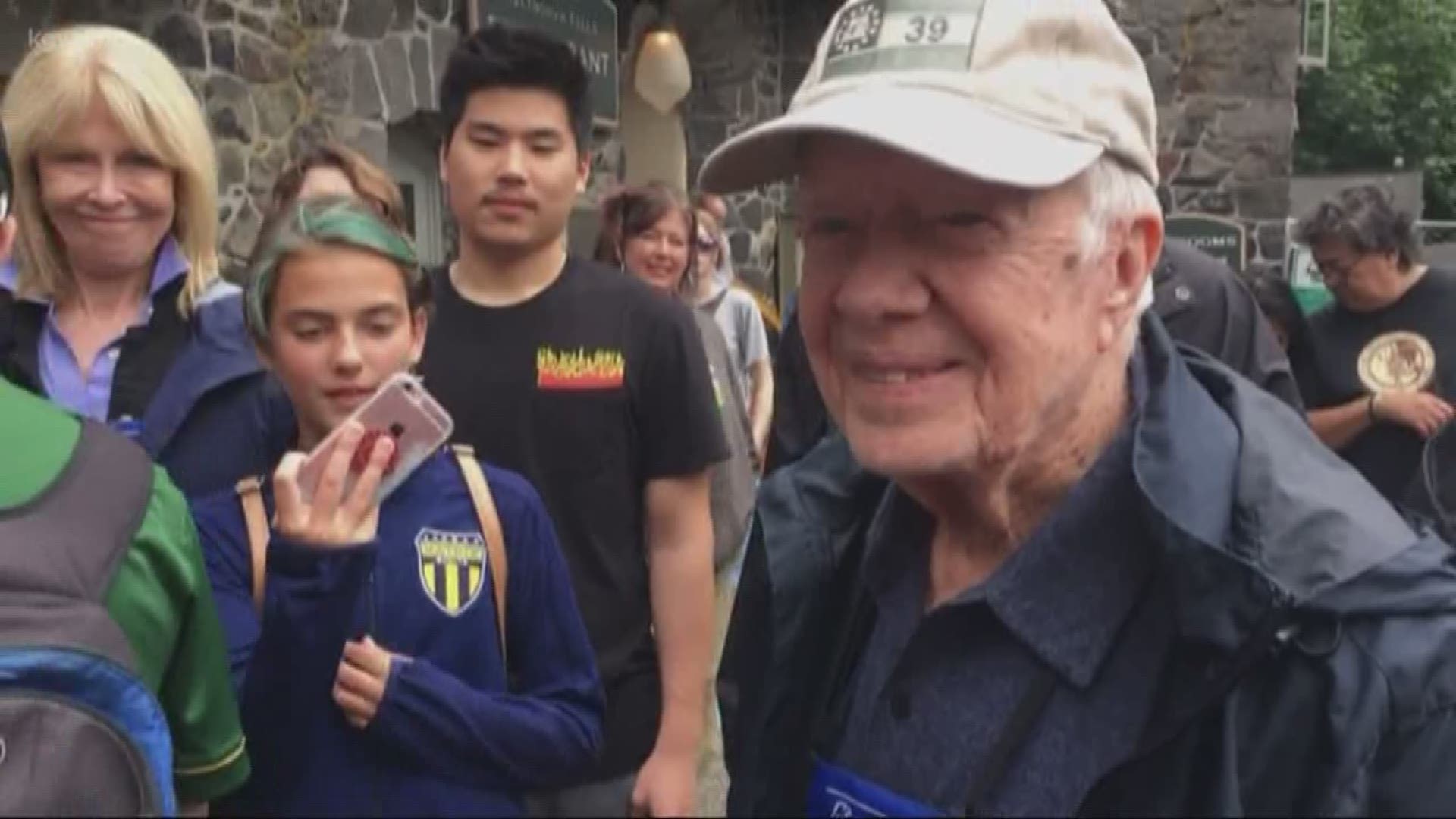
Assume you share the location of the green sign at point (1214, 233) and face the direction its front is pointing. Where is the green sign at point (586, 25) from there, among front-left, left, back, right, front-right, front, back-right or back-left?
front-right

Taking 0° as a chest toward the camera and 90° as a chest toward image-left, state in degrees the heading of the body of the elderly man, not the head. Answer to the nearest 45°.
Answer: approximately 45°

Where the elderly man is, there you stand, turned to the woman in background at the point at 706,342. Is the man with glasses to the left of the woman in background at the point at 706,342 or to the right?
right

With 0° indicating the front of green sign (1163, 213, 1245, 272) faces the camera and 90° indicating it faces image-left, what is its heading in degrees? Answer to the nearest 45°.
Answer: approximately 0°

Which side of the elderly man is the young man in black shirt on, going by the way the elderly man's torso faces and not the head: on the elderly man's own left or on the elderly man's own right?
on the elderly man's own right

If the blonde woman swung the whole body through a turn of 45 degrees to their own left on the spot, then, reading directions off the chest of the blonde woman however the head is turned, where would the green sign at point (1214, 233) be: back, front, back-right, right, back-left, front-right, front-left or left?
left

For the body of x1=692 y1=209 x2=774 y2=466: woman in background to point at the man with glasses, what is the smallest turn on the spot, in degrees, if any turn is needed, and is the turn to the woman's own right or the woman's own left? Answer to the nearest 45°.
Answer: approximately 90° to the woman's own left

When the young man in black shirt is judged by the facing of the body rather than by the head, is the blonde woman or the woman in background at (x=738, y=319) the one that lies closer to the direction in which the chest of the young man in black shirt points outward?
the blonde woman

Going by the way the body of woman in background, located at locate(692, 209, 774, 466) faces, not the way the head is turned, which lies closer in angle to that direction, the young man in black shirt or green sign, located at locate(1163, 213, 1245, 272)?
the young man in black shirt

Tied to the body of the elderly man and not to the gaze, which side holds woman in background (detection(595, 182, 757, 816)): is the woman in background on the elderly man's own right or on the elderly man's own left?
on the elderly man's own right

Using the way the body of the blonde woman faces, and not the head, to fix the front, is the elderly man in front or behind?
in front
